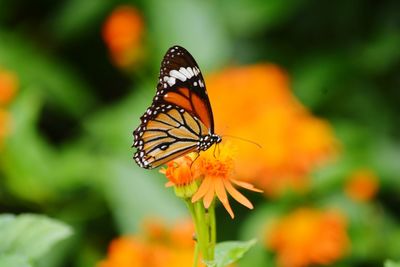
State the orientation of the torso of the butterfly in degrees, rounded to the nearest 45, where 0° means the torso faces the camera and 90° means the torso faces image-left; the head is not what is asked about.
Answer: approximately 270°
